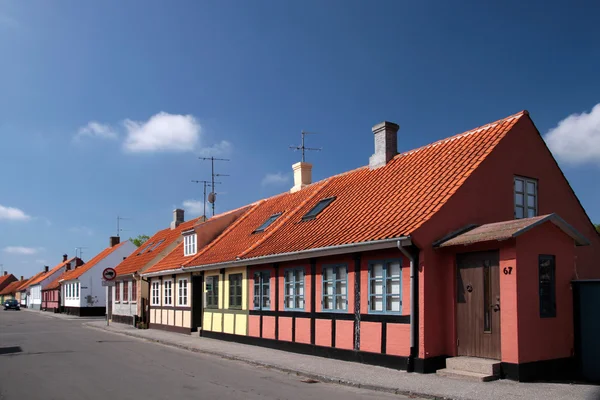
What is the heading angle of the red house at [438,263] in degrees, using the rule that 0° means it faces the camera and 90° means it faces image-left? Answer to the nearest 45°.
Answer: approximately 45°

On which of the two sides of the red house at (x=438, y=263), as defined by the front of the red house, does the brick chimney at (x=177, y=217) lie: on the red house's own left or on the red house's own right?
on the red house's own right
